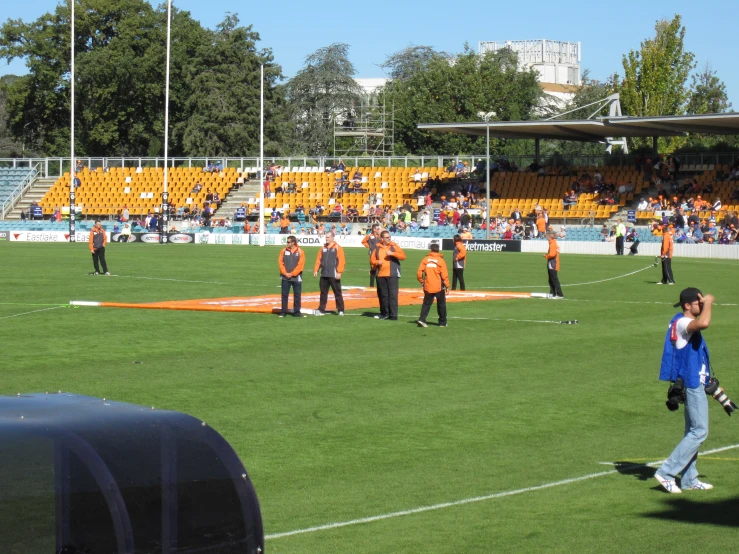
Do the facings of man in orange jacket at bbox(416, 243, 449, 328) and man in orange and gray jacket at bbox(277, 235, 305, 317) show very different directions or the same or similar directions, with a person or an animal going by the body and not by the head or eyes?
very different directions

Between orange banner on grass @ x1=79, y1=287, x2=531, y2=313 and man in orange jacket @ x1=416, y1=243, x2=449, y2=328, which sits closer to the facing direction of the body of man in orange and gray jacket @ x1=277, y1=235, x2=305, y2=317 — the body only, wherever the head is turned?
the man in orange jacket

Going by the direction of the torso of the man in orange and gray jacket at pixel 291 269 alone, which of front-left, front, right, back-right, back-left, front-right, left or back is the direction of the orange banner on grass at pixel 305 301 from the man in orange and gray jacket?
back

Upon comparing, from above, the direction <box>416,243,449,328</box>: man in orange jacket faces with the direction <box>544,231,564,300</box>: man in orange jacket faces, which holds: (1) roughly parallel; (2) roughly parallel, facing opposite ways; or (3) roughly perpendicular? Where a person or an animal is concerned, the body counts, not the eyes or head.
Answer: roughly perpendicular

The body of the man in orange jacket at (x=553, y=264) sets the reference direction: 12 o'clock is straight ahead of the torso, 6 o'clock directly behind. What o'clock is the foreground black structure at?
The foreground black structure is roughly at 9 o'clock from the man in orange jacket.

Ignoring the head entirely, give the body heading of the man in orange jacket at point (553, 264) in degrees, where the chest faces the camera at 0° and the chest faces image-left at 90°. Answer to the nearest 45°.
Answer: approximately 90°

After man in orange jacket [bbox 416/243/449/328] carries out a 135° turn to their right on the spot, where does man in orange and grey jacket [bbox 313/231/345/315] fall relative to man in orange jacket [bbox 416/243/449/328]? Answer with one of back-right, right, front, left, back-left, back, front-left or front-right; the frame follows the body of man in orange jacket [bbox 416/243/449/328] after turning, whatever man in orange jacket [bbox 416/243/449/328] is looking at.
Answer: back

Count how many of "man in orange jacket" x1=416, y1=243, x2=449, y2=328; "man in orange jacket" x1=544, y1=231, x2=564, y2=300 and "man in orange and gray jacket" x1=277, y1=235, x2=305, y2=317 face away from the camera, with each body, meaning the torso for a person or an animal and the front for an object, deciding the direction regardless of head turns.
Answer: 1

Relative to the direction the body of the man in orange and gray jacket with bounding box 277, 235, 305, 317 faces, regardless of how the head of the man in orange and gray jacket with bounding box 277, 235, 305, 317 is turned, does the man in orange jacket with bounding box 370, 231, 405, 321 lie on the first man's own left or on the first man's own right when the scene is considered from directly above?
on the first man's own left

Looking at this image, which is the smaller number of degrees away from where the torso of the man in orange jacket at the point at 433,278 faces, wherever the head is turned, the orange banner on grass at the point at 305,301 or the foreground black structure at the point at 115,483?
the orange banner on grass

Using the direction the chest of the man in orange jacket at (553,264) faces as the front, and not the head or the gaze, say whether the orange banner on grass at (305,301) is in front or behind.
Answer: in front

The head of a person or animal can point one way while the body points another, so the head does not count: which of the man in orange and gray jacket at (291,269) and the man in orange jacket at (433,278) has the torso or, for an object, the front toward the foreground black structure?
the man in orange and gray jacket at (291,269)

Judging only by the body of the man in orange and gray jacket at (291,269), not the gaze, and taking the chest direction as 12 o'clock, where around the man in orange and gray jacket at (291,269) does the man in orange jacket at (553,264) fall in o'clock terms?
the man in orange jacket at (553,264) is roughly at 8 o'clock from the man in orange and gray jacket at (291,269).

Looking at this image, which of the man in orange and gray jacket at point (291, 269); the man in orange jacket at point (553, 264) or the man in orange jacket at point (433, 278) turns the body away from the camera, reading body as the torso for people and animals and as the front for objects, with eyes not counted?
the man in orange jacket at point (433, 278)

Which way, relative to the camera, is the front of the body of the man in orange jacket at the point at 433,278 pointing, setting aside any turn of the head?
away from the camera
